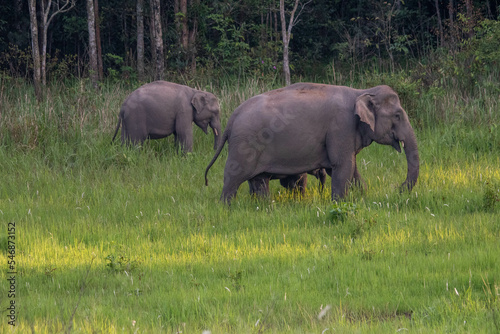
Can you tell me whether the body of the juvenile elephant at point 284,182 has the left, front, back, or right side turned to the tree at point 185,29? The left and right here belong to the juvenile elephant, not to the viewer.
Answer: left

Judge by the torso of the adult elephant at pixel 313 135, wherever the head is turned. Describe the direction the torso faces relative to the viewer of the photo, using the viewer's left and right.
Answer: facing to the right of the viewer

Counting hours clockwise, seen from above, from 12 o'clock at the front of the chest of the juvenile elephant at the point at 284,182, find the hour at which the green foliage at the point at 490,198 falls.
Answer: The green foliage is roughly at 1 o'clock from the juvenile elephant.

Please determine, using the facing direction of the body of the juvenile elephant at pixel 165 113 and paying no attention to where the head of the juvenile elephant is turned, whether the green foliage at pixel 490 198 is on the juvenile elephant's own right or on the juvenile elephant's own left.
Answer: on the juvenile elephant's own right

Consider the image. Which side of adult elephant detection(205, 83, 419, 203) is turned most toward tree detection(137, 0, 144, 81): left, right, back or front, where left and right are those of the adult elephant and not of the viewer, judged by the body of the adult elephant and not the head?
left

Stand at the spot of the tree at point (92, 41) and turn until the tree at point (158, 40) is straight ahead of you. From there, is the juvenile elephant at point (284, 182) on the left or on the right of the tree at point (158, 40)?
right

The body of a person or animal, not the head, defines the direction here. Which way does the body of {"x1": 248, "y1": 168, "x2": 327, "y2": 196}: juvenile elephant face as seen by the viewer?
to the viewer's right

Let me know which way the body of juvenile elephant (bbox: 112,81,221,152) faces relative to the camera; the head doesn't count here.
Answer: to the viewer's right

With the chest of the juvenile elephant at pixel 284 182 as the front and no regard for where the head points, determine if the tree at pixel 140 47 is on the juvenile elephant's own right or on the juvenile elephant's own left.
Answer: on the juvenile elephant's own left

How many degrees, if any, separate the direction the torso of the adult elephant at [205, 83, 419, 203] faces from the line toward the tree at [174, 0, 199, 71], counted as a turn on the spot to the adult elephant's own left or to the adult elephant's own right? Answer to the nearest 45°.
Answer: approximately 90° to the adult elephant's own left

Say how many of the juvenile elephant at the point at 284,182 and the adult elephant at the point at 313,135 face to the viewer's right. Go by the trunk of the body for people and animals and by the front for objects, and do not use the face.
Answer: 2

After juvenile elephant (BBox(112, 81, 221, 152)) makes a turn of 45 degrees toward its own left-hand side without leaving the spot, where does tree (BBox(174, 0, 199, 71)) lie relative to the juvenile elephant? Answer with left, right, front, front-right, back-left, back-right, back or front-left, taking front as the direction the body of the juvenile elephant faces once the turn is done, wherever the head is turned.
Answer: front-left

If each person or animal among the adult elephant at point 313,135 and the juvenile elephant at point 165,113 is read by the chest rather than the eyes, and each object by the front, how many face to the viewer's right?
2
